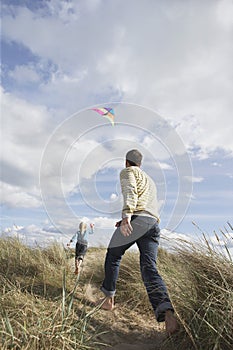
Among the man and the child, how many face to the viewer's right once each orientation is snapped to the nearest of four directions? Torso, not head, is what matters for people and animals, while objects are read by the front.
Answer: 0

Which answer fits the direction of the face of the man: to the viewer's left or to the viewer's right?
to the viewer's left

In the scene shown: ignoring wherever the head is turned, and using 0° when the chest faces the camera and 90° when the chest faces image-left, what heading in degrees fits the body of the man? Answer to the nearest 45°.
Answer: approximately 135°

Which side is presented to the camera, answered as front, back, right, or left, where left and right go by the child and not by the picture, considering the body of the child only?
back
